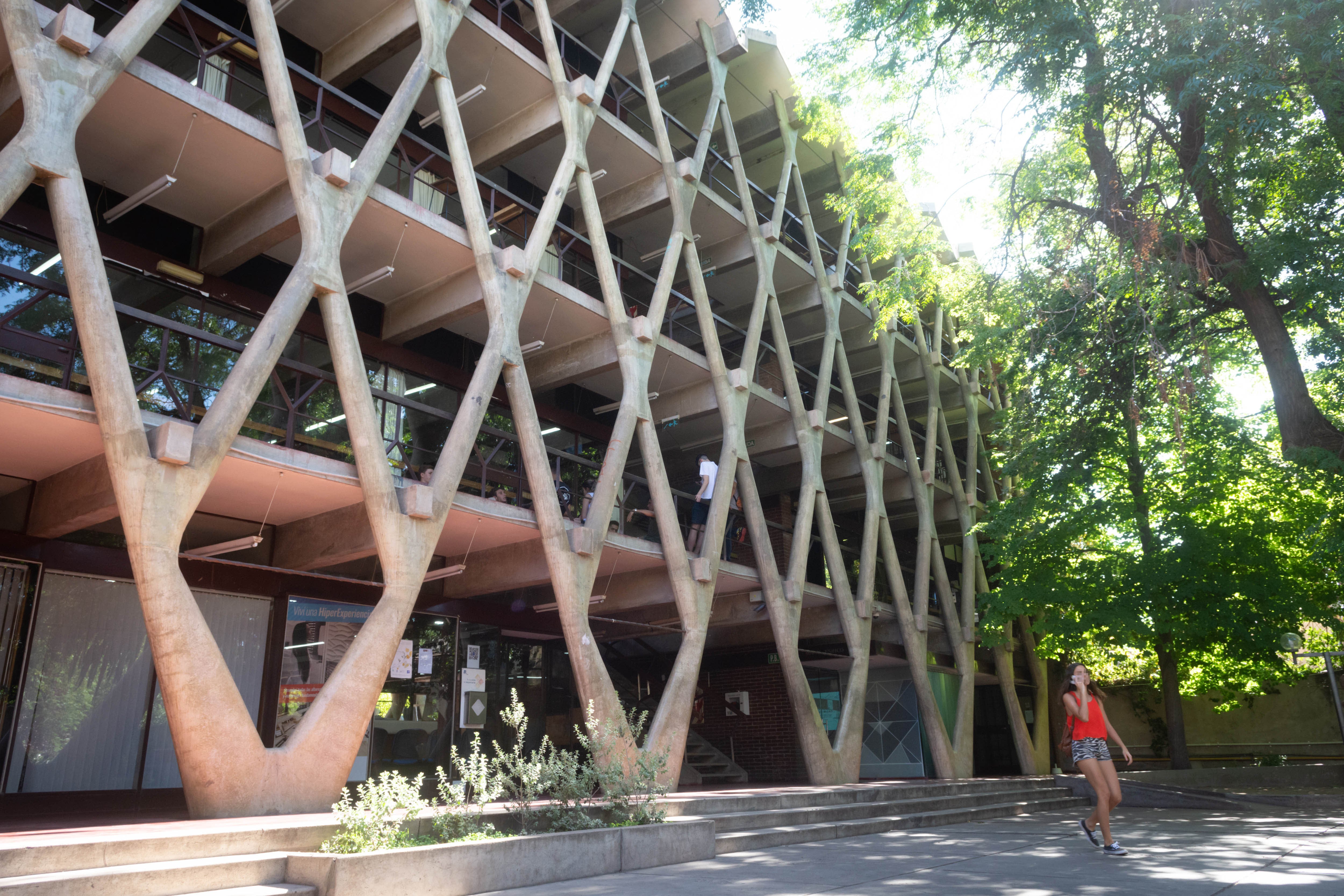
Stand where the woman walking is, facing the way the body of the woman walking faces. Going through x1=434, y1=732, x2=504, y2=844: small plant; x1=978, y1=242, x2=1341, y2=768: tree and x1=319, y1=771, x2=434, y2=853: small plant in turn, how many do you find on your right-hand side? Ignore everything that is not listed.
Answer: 2

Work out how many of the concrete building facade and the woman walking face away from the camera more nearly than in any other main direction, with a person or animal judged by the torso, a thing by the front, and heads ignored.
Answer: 0

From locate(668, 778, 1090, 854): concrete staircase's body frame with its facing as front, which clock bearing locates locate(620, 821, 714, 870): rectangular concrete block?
The rectangular concrete block is roughly at 2 o'clock from the concrete staircase.

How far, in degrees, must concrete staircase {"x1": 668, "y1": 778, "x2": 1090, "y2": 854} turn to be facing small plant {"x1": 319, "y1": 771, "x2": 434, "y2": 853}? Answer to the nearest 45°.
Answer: approximately 90° to its right

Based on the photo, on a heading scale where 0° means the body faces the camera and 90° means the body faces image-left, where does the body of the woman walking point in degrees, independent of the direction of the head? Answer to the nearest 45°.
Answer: approximately 315°

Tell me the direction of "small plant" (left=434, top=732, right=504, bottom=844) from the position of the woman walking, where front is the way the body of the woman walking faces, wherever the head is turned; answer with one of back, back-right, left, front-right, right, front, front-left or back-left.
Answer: right

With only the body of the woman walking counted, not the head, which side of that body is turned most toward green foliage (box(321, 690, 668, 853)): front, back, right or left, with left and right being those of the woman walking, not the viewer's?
right

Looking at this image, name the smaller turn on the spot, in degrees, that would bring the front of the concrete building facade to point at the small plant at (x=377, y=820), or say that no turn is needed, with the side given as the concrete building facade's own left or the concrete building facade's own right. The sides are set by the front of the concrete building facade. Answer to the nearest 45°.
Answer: approximately 45° to the concrete building facade's own right

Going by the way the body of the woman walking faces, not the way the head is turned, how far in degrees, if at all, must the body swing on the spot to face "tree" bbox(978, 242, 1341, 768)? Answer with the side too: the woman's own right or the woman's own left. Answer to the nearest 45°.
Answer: approximately 135° to the woman's own left

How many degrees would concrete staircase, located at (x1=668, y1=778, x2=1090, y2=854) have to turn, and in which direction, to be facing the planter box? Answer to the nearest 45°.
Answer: approximately 45° to its right
